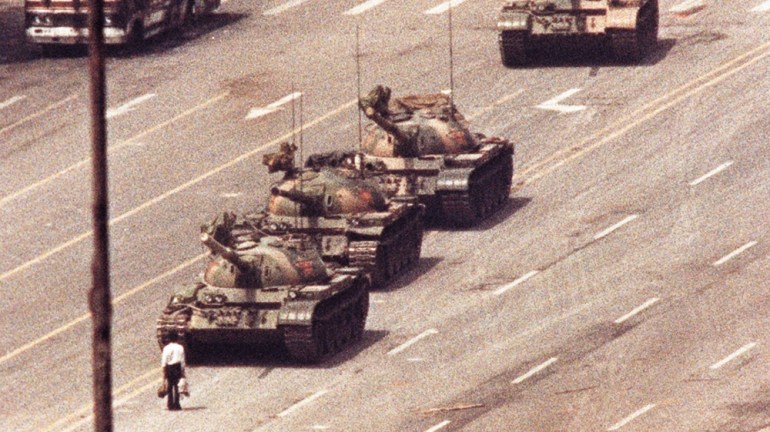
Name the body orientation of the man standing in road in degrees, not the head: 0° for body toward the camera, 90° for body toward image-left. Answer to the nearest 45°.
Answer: approximately 225°

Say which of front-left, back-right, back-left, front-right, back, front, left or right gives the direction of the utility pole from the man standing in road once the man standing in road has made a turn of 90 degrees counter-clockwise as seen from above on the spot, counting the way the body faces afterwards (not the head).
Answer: back-left

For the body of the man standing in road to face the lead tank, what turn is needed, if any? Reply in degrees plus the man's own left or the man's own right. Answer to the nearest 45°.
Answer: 0° — they already face it
